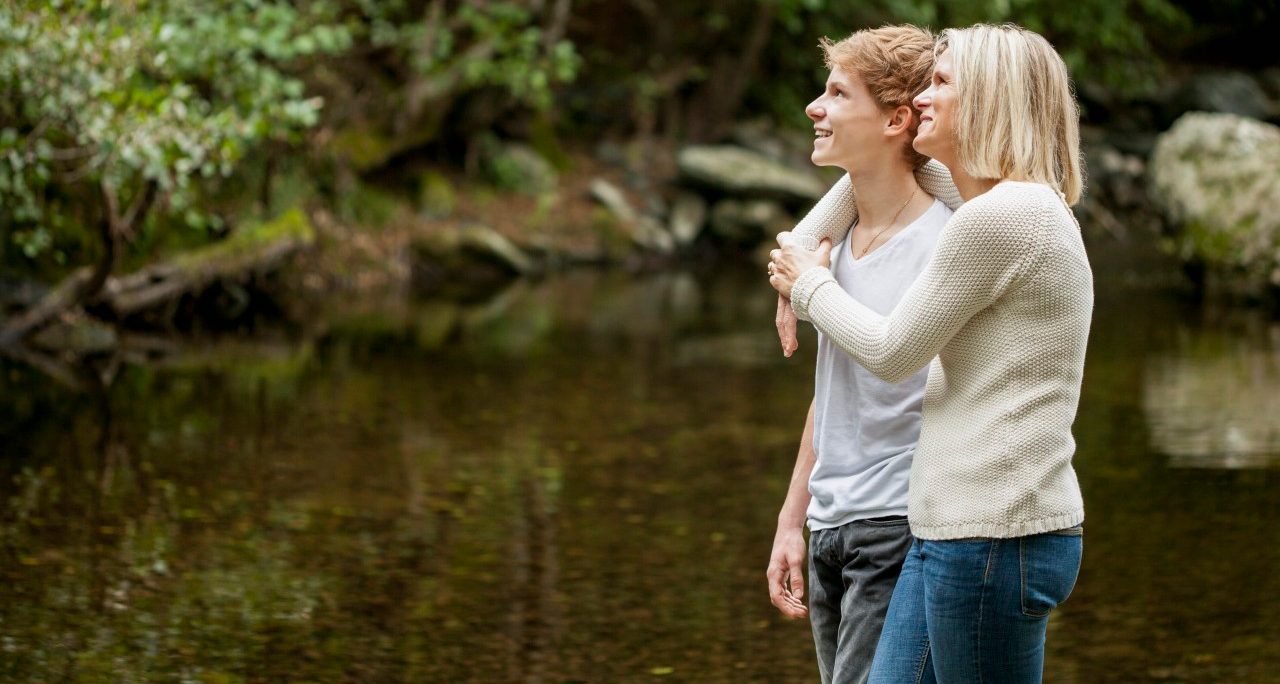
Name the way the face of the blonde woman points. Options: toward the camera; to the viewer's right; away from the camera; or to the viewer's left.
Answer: to the viewer's left

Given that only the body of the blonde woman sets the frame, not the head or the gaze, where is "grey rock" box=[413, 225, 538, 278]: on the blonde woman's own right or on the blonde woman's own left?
on the blonde woman's own right

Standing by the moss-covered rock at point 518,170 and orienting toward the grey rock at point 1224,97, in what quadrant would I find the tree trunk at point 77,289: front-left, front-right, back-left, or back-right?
back-right

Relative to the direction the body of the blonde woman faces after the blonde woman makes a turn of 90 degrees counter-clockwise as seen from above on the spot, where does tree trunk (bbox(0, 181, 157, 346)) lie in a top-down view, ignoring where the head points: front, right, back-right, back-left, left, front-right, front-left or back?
back-right

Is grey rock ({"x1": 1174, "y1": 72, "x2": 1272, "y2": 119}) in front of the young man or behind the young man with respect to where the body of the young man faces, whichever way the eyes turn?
behind

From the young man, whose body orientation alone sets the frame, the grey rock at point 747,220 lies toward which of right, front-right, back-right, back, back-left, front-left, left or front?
back-right

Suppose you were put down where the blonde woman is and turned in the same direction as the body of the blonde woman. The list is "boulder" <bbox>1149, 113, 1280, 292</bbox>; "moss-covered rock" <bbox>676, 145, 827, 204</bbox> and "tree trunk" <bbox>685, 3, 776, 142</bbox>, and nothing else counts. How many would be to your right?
3

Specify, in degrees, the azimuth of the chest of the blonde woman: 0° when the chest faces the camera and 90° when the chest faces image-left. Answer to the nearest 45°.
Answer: approximately 90°

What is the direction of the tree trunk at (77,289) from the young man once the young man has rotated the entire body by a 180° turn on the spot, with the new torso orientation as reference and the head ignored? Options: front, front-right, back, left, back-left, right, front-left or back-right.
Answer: left

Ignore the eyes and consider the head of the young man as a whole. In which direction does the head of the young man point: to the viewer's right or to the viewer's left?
to the viewer's left
